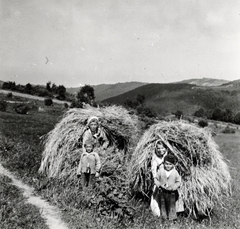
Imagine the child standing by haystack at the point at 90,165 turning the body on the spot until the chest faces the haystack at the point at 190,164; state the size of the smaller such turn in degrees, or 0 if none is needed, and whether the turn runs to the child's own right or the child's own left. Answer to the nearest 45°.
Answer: approximately 90° to the child's own left

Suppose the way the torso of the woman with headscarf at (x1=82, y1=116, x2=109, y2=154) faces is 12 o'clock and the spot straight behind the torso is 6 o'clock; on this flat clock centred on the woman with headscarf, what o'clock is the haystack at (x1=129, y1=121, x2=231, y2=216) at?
The haystack is roughly at 10 o'clock from the woman with headscarf.

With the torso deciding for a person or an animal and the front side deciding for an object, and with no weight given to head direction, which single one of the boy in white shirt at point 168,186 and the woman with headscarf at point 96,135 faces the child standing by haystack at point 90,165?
the woman with headscarf

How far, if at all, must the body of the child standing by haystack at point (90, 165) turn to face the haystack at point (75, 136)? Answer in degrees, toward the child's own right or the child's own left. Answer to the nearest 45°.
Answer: approximately 180°

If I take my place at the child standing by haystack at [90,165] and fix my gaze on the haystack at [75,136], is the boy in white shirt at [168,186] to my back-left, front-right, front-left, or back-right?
back-right

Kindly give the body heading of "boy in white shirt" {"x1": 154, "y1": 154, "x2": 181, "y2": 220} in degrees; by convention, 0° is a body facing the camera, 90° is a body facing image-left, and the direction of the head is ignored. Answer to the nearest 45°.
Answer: approximately 0°

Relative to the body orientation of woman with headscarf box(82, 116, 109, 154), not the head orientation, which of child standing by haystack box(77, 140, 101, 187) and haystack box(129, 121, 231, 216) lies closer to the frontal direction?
the child standing by haystack
